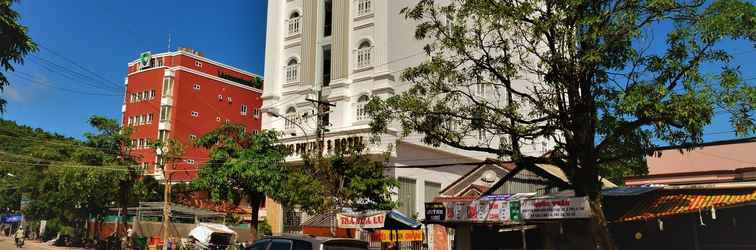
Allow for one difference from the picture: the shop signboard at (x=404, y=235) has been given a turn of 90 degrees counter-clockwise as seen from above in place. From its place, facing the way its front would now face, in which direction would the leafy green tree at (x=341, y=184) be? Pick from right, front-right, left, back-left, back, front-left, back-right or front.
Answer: back

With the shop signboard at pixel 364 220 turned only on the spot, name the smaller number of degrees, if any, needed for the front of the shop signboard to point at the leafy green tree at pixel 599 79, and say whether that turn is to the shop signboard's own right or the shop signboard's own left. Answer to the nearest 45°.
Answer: approximately 45° to the shop signboard's own left

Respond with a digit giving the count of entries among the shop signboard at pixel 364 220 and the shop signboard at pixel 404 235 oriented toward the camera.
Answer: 2

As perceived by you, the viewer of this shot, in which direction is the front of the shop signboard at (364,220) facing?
facing the viewer

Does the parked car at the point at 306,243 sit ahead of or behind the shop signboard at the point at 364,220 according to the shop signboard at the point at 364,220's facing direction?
ahead

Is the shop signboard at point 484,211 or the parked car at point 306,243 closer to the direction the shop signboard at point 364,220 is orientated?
the parked car

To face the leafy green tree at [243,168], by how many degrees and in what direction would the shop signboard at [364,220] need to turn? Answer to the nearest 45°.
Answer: approximately 135° to its right

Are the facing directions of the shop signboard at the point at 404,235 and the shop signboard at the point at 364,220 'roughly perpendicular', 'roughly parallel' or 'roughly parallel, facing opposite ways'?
roughly parallel

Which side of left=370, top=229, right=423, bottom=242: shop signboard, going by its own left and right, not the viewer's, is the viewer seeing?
front

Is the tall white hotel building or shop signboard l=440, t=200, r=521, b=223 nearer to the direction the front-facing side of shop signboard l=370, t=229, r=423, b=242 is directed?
the shop signboard

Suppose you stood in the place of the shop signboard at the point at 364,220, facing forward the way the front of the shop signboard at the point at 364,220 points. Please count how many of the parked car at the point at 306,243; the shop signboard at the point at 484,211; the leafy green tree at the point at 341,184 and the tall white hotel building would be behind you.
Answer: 2
